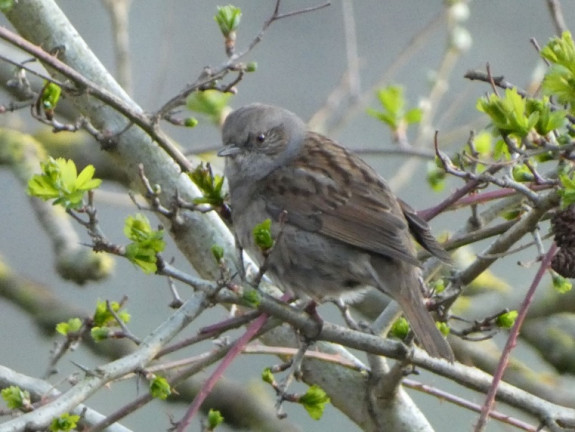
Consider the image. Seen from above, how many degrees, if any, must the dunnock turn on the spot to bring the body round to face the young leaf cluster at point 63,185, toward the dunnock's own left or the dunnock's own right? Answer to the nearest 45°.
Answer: approximately 45° to the dunnock's own left

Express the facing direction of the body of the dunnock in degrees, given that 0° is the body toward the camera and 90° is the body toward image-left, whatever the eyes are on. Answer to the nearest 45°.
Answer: approximately 90°
